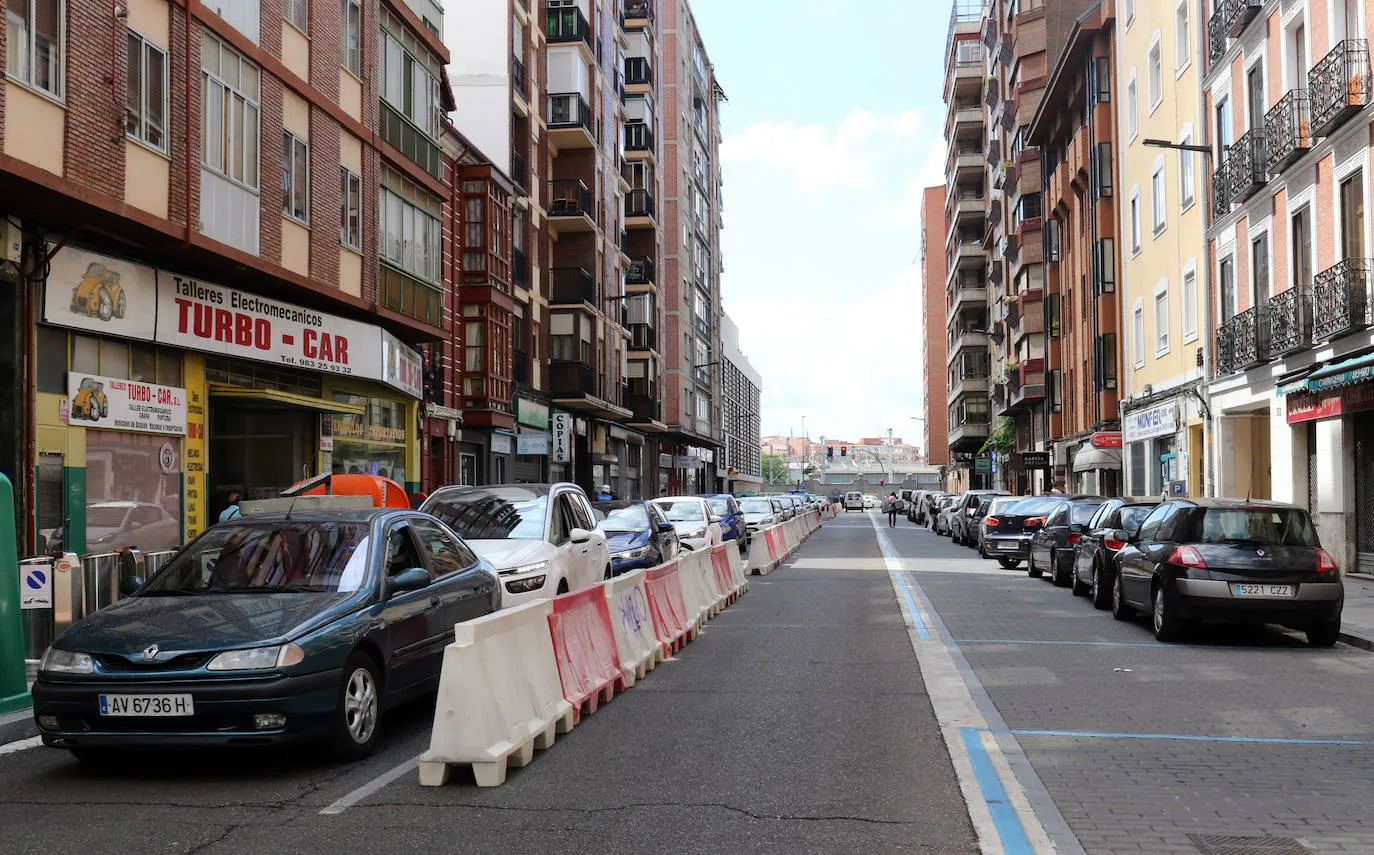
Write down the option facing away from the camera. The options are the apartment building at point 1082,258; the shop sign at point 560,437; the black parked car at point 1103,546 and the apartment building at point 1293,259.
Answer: the black parked car

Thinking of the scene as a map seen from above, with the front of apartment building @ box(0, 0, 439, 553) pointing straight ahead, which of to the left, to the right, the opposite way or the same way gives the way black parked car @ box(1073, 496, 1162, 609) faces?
to the left

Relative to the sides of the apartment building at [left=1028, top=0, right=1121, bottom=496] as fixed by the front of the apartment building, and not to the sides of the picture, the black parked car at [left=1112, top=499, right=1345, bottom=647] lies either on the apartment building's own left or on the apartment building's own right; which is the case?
on the apartment building's own left

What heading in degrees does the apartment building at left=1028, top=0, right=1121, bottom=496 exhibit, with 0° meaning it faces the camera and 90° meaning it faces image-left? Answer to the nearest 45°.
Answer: approximately 90°

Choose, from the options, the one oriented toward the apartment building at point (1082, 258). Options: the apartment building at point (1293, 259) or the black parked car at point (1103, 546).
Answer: the black parked car

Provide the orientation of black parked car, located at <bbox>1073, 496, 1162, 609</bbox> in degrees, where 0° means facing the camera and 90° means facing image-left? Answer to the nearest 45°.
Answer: approximately 180°

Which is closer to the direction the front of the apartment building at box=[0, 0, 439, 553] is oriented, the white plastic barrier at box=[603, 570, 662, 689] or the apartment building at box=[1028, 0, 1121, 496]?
the white plastic barrier
